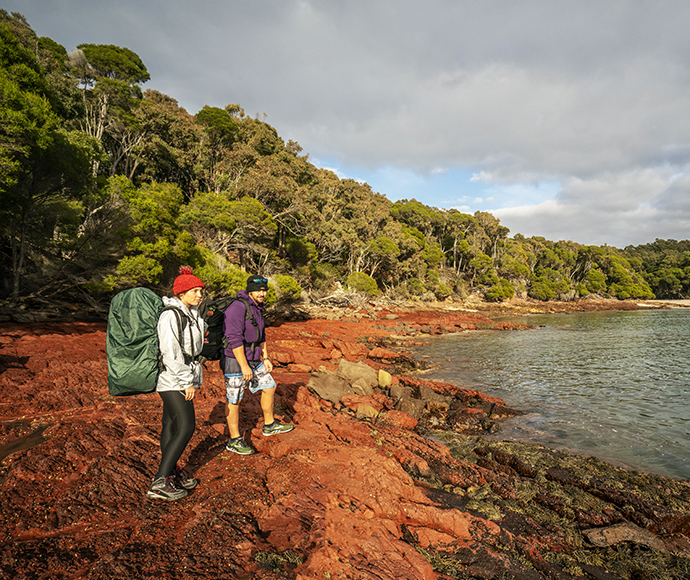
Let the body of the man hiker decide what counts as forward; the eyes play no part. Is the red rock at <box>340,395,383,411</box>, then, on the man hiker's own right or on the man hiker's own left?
on the man hiker's own left

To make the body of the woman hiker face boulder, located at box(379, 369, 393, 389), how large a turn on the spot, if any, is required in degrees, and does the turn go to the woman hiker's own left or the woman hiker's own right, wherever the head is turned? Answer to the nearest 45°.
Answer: approximately 45° to the woman hiker's own left

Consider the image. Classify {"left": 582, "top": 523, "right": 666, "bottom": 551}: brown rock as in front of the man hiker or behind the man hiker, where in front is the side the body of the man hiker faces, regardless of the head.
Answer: in front

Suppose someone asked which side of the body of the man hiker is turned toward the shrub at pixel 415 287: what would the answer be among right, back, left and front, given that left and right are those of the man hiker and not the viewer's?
left

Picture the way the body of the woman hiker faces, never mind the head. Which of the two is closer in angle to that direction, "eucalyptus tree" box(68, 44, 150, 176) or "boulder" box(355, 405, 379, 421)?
the boulder

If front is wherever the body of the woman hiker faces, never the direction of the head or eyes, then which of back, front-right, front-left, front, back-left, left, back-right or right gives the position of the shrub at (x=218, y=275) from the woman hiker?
left

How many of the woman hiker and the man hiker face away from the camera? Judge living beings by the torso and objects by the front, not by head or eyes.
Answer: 0

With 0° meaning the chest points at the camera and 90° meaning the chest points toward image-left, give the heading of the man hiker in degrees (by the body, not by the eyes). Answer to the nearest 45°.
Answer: approximately 315°

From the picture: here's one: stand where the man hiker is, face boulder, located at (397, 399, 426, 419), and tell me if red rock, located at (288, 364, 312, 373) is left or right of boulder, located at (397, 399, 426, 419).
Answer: left

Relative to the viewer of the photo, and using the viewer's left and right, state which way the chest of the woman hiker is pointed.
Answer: facing to the right of the viewer
